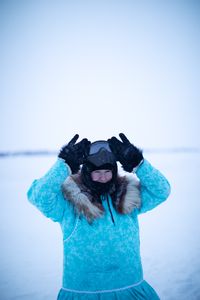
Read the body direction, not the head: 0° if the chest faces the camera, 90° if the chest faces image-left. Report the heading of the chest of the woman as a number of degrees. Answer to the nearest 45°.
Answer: approximately 0°
